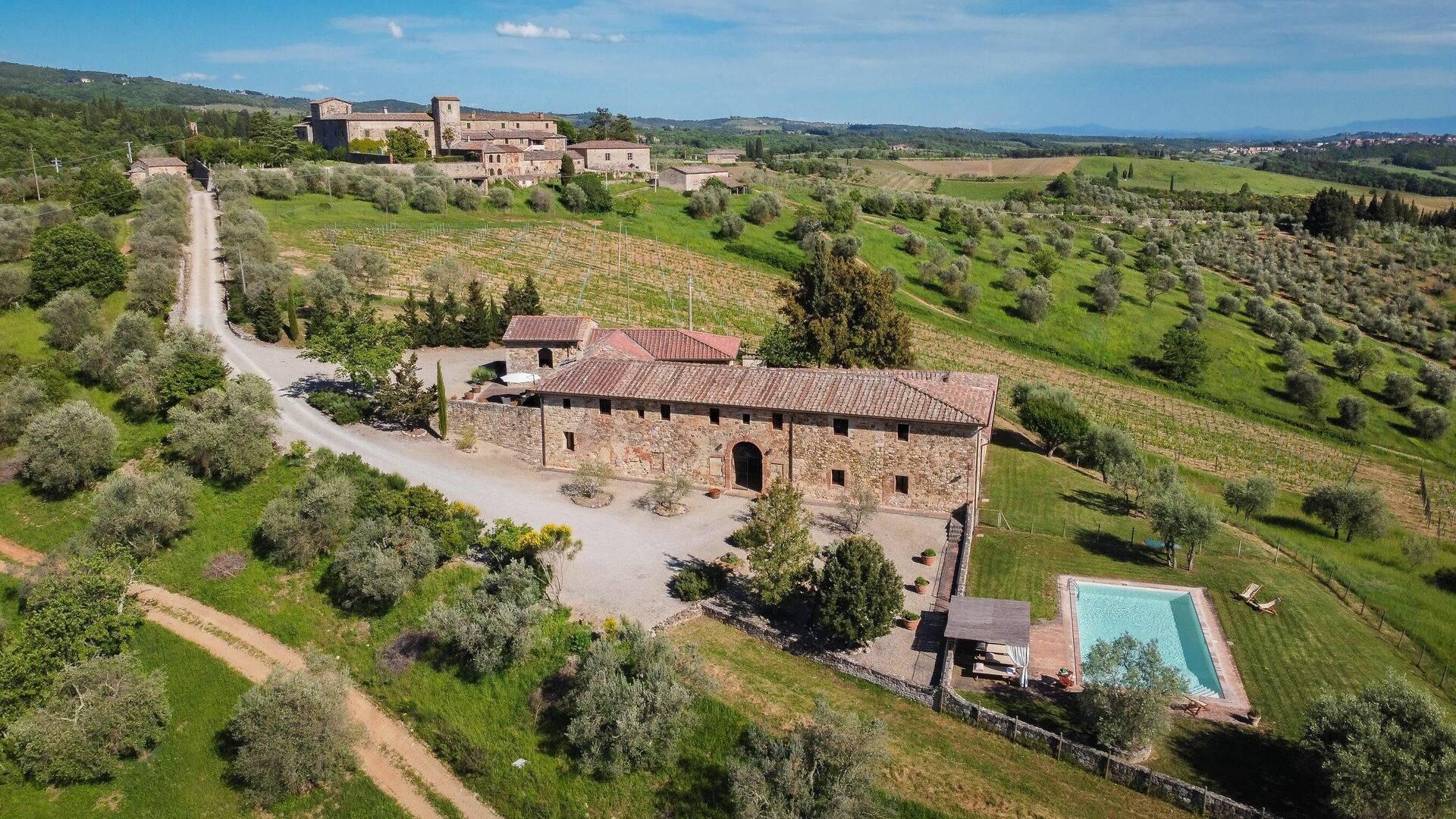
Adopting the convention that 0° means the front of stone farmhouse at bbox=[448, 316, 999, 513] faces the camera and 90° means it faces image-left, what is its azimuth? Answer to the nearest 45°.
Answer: approximately 0°

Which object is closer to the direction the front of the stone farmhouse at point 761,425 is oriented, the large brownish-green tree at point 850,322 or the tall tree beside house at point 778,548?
the tall tree beside house

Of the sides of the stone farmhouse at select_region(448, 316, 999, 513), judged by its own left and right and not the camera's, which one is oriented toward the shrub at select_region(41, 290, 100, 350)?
right

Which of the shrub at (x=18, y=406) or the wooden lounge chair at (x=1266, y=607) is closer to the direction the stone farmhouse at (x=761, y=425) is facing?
the wooden lounge chair

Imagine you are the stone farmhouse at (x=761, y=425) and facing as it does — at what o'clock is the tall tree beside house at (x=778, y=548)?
The tall tree beside house is roughly at 12 o'clock from the stone farmhouse.

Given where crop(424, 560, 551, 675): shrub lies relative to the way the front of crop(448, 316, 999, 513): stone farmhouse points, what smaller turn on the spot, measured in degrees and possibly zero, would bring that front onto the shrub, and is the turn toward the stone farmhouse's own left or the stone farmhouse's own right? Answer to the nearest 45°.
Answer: approximately 45° to the stone farmhouse's own right

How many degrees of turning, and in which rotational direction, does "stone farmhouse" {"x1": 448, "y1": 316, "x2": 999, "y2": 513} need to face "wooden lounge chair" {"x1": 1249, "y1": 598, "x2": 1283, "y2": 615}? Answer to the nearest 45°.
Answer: approximately 45° to its left

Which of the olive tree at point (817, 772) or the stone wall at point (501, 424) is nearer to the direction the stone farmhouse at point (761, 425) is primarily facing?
the olive tree

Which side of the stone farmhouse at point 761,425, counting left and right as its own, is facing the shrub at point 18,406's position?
right

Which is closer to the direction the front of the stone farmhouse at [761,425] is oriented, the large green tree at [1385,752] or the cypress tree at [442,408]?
the large green tree

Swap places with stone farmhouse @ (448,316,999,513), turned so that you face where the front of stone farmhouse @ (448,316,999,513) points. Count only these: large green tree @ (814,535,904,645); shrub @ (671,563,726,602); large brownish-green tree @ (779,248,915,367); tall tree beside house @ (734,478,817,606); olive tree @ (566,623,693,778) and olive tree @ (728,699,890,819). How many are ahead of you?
5
